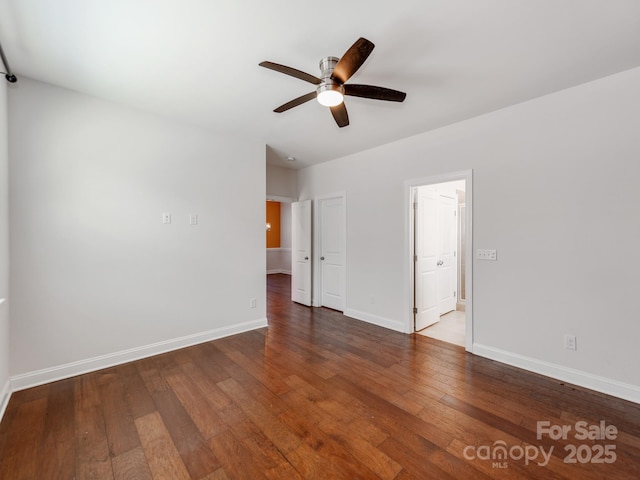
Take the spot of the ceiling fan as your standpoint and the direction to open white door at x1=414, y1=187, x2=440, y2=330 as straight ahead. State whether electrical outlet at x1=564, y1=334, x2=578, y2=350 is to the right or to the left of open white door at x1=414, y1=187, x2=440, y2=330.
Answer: right

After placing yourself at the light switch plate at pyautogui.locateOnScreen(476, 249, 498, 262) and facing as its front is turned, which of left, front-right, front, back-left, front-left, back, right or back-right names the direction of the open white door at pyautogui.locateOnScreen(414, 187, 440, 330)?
back-right

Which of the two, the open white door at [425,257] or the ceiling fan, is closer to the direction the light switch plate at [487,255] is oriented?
the ceiling fan

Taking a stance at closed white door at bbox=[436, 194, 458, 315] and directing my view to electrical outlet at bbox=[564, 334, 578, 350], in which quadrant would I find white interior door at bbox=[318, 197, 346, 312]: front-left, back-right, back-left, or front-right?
back-right

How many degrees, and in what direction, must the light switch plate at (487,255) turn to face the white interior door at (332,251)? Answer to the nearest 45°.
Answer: approximately 90° to its right

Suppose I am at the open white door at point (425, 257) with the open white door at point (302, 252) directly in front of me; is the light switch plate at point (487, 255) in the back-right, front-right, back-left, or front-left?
back-left

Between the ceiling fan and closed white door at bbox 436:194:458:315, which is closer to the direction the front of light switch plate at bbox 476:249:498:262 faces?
the ceiling fan

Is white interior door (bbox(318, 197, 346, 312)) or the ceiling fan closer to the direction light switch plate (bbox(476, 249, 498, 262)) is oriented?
the ceiling fan

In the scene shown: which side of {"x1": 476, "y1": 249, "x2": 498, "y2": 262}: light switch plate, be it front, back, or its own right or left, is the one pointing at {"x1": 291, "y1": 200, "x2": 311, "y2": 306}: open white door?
right
